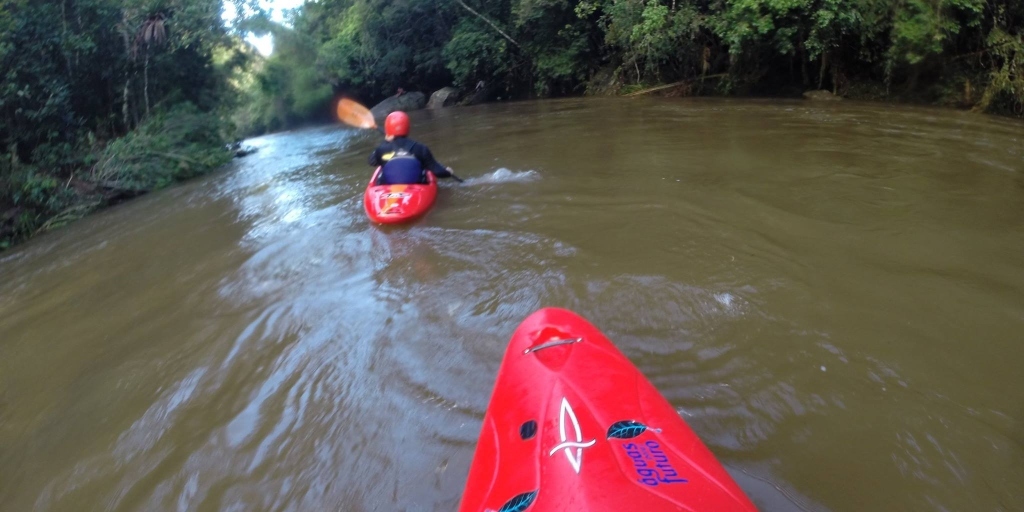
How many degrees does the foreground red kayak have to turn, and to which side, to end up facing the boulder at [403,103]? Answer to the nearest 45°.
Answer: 0° — it already faces it

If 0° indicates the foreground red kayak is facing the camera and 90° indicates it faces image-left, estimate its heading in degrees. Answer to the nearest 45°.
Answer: approximately 180°

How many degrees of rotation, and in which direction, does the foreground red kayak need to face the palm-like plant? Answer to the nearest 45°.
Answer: approximately 45° to its left

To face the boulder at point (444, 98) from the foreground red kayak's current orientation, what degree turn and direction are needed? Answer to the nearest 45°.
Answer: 0° — it already faces it

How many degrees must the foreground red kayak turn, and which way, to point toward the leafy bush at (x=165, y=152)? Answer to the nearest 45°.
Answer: approximately 45° to its left

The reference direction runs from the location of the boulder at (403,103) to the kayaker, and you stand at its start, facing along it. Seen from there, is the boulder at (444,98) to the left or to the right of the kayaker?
left
